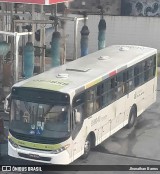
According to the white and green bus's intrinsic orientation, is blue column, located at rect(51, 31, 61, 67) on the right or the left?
on its right

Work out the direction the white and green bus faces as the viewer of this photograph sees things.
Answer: facing the viewer and to the left of the viewer
